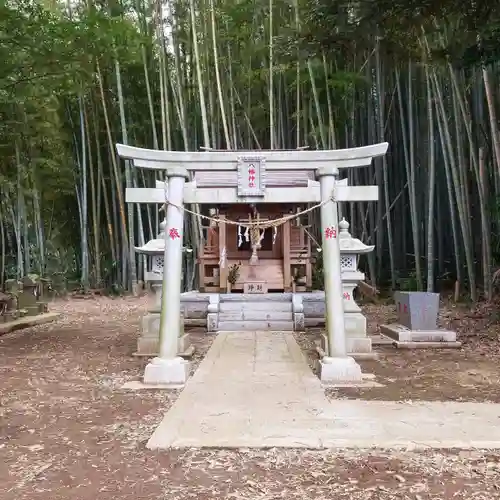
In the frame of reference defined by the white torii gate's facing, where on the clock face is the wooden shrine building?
The wooden shrine building is roughly at 6 o'clock from the white torii gate.

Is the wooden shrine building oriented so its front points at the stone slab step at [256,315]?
yes

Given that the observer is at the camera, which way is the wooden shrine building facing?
facing the viewer

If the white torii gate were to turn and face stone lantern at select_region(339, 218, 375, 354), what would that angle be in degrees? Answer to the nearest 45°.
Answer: approximately 135° to its left

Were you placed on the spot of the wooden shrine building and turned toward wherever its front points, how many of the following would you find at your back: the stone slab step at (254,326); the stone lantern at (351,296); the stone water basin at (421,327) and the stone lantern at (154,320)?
0

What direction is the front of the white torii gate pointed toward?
toward the camera

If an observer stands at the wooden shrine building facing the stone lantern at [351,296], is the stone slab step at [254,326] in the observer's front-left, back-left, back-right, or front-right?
front-right

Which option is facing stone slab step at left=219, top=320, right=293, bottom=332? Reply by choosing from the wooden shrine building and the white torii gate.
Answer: the wooden shrine building

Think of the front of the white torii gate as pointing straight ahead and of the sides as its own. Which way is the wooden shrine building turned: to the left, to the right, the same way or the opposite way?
the same way

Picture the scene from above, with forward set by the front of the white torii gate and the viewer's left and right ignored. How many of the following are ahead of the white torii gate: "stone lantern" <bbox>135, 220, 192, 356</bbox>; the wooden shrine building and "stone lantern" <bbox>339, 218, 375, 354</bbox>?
0

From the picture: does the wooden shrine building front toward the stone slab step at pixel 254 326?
yes

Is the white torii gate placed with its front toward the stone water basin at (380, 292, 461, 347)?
no

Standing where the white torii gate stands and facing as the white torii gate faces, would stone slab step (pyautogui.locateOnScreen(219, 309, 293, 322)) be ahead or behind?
behind

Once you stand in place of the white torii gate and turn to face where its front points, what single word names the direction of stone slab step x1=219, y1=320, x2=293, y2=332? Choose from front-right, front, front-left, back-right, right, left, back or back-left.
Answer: back

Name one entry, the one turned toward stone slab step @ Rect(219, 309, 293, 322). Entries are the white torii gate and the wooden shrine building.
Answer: the wooden shrine building

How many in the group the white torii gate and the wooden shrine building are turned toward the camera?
2
